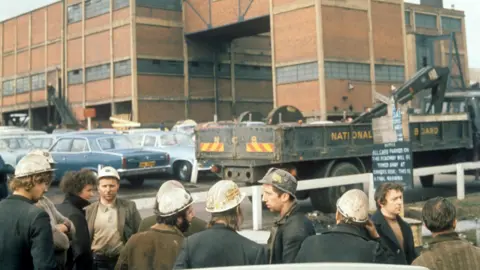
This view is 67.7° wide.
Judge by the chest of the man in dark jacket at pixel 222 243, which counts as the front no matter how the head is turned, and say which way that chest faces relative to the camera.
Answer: away from the camera

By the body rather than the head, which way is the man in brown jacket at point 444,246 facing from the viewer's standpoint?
away from the camera

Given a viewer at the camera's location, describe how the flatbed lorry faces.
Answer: facing away from the viewer and to the right of the viewer

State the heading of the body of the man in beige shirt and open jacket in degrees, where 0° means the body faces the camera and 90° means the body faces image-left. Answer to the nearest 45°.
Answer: approximately 0°

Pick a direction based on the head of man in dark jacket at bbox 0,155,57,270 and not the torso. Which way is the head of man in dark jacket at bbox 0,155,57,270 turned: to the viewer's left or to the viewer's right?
to the viewer's right

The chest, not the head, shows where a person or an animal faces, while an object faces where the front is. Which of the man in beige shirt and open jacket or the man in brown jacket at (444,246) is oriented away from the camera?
the man in brown jacket

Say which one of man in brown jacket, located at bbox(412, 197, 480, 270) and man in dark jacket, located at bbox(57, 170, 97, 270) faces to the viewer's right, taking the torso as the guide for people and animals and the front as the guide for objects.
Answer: man in dark jacket, located at bbox(57, 170, 97, 270)

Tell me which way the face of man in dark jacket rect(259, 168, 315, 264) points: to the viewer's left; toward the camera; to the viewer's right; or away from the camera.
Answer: to the viewer's left

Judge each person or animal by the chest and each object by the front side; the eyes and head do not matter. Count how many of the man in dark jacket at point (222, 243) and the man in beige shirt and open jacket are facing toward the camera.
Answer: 1

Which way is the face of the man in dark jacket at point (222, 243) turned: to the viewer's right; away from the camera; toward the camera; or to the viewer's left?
away from the camera

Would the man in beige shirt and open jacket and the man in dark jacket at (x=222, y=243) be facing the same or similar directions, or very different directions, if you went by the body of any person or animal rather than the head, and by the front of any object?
very different directions
